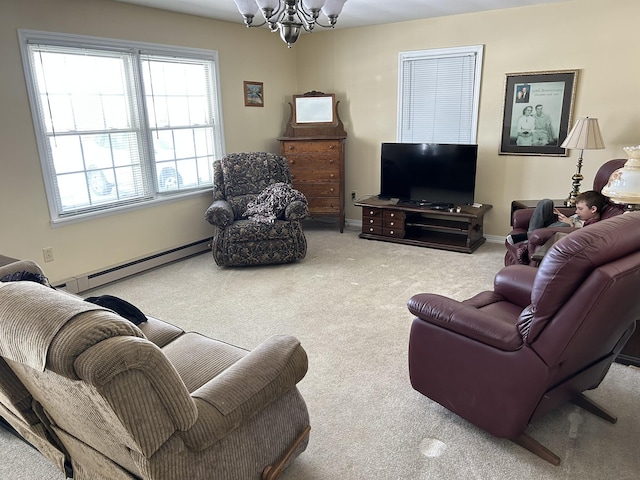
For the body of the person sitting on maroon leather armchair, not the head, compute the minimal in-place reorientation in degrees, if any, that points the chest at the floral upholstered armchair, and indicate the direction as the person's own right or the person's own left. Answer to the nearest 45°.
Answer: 0° — they already face it

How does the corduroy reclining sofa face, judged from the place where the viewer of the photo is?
facing away from the viewer and to the right of the viewer

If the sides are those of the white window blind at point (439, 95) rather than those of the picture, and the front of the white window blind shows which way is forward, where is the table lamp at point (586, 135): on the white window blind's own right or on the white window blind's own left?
on the white window blind's own left

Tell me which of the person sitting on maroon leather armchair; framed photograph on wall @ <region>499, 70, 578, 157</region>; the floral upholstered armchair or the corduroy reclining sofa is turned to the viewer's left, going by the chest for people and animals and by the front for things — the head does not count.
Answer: the person sitting on maroon leather armchair

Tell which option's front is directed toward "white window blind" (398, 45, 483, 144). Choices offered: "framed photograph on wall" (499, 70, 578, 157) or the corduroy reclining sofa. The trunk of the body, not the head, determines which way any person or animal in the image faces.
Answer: the corduroy reclining sofa

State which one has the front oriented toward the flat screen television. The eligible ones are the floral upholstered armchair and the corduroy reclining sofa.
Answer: the corduroy reclining sofa

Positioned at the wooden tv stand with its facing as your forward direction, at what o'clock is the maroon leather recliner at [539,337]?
The maroon leather recliner is roughly at 10 o'clock from the wooden tv stand.

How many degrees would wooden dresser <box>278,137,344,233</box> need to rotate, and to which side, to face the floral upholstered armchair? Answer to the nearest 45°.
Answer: approximately 45° to its right

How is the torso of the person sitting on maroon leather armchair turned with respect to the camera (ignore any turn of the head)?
to the viewer's left

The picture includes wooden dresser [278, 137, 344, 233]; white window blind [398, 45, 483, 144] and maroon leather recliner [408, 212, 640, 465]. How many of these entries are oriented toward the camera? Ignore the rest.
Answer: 2
